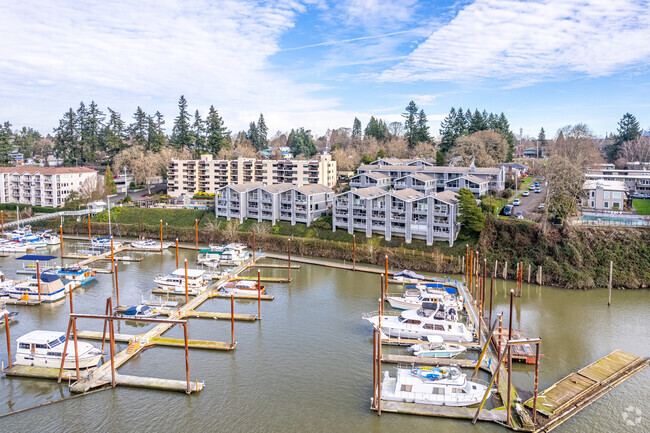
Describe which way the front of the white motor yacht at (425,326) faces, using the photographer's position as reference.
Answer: facing to the left of the viewer

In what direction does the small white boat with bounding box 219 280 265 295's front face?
to the viewer's left

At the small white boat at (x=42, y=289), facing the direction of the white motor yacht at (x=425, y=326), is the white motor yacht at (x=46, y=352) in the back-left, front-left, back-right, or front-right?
front-right

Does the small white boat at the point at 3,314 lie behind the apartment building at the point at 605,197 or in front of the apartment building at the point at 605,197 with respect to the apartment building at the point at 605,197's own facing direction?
in front

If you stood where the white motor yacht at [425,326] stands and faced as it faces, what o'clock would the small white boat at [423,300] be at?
The small white boat is roughly at 3 o'clock from the white motor yacht.

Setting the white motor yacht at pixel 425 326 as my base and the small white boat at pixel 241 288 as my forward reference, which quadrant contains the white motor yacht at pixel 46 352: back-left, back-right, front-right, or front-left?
front-left

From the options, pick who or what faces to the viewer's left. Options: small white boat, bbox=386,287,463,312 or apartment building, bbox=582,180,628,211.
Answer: the small white boat

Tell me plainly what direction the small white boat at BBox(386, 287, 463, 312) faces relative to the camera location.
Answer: facing to the left of the viewer

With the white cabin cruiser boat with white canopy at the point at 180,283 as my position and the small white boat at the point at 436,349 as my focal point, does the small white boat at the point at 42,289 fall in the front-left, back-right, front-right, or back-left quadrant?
back-right

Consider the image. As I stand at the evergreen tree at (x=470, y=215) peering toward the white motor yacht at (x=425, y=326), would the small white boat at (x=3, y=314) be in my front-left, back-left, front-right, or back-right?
front-right

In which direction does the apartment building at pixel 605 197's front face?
toward the camera
